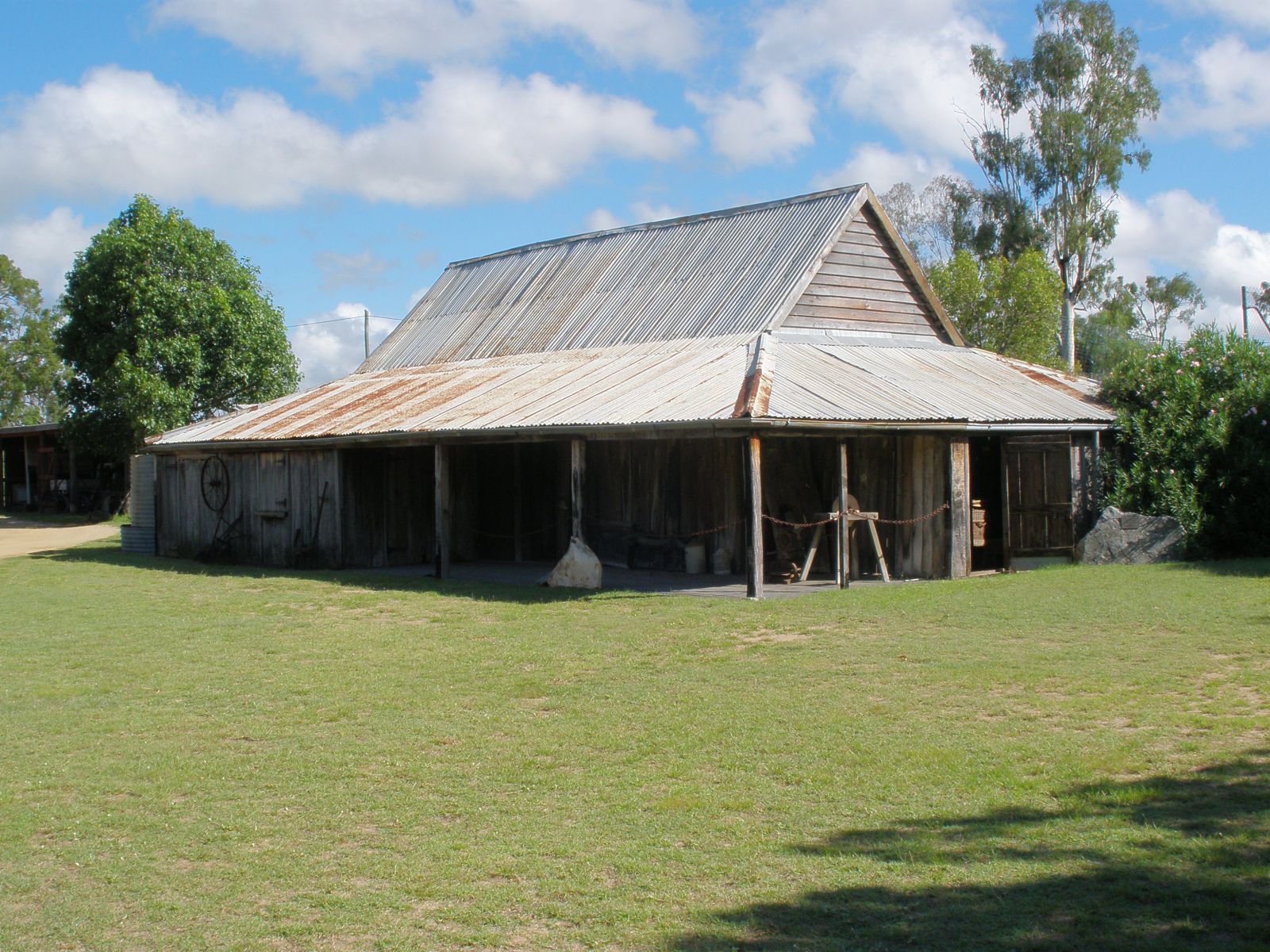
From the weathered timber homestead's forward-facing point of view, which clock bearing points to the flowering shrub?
The flowering shrub is roughly at 8 o'clock from the weathered timber homestead.

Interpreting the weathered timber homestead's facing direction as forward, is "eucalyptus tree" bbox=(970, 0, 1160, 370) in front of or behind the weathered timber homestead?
behind

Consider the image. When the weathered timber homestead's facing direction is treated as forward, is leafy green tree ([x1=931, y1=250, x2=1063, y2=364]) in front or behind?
behind

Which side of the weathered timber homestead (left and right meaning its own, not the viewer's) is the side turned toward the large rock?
left

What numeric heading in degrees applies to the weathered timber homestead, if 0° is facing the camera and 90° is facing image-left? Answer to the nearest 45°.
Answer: approximately 45°

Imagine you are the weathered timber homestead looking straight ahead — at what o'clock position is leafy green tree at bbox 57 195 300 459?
The leafy green tree is roughly at 3 o'clock from the weathered timber homestead.
